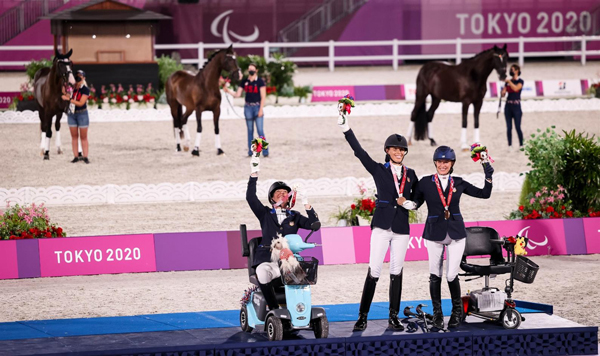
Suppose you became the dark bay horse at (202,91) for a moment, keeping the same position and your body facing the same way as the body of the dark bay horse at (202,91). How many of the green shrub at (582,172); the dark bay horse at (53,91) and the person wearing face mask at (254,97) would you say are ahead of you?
2

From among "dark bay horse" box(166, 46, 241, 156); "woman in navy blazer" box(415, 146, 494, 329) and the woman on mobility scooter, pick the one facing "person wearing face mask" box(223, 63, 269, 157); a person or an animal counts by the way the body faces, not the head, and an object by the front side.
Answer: the dark bay horse

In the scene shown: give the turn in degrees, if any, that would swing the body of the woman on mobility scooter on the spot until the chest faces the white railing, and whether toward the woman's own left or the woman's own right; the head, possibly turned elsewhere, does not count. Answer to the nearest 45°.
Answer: approximately 135° to the woman's own left

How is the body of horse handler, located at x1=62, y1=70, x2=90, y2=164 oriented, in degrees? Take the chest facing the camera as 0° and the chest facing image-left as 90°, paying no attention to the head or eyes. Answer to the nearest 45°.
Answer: approximately 45°

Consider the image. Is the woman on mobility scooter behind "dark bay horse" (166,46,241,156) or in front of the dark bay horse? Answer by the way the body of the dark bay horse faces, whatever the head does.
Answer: in front

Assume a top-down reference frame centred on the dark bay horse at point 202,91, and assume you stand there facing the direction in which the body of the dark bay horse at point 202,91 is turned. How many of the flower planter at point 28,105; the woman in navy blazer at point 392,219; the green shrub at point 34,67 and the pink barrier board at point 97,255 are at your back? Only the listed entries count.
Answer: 2

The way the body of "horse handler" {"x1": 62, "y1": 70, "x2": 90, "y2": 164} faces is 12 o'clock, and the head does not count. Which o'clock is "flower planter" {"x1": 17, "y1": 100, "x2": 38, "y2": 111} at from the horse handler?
The flower planter is roughly at 4 o'clock from the horse handler.

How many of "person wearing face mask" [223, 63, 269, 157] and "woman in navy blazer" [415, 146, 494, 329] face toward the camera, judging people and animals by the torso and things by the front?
2

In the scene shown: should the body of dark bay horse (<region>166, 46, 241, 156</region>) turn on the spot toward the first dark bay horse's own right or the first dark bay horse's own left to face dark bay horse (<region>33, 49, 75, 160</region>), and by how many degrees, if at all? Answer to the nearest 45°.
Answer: approximately 135° to the first dark bay horse's own right

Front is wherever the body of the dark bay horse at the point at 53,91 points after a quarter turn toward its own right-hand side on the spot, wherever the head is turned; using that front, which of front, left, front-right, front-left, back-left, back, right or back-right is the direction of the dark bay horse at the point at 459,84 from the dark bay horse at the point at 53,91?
back-left

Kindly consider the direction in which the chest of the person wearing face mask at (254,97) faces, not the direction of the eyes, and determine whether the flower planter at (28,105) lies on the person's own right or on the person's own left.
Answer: on the person's own right
